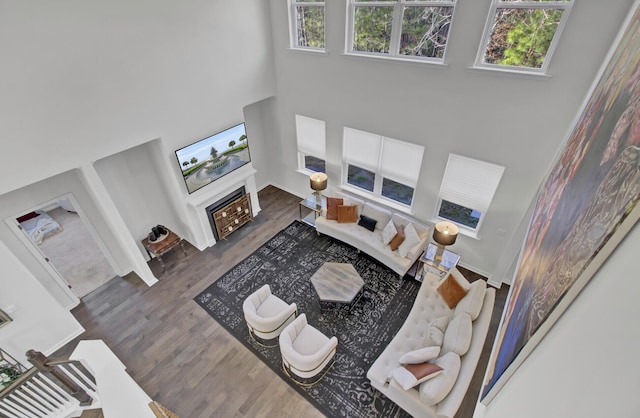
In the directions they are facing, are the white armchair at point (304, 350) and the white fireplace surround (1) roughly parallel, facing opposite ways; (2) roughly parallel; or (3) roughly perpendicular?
roughly perpendicular

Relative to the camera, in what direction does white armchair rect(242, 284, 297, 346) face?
facing away from the viewer and to the right of the viewer

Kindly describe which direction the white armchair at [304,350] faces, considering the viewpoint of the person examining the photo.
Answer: facing away from the viewer and to the right of the viewer

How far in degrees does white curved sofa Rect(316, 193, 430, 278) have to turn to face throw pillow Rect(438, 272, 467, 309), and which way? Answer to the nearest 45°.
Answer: approximately 90° to its left

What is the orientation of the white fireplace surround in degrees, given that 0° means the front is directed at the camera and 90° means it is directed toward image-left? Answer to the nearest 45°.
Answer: approximately 315°

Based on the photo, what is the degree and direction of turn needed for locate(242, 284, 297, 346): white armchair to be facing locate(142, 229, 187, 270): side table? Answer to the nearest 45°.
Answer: approximately 90° to its left

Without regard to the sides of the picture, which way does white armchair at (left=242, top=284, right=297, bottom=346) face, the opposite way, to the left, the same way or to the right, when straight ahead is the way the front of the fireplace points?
to the left

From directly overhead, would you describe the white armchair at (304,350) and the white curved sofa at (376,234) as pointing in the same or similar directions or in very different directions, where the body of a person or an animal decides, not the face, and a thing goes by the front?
very different directions

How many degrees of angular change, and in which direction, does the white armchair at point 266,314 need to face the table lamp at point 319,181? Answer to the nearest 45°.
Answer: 0° — it already faces it

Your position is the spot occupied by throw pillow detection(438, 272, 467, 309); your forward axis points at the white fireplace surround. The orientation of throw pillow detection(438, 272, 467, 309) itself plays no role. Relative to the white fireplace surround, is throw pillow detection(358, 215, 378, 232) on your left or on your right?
right

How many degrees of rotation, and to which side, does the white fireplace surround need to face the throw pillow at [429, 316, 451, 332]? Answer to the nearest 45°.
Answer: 0° — it already faces it
